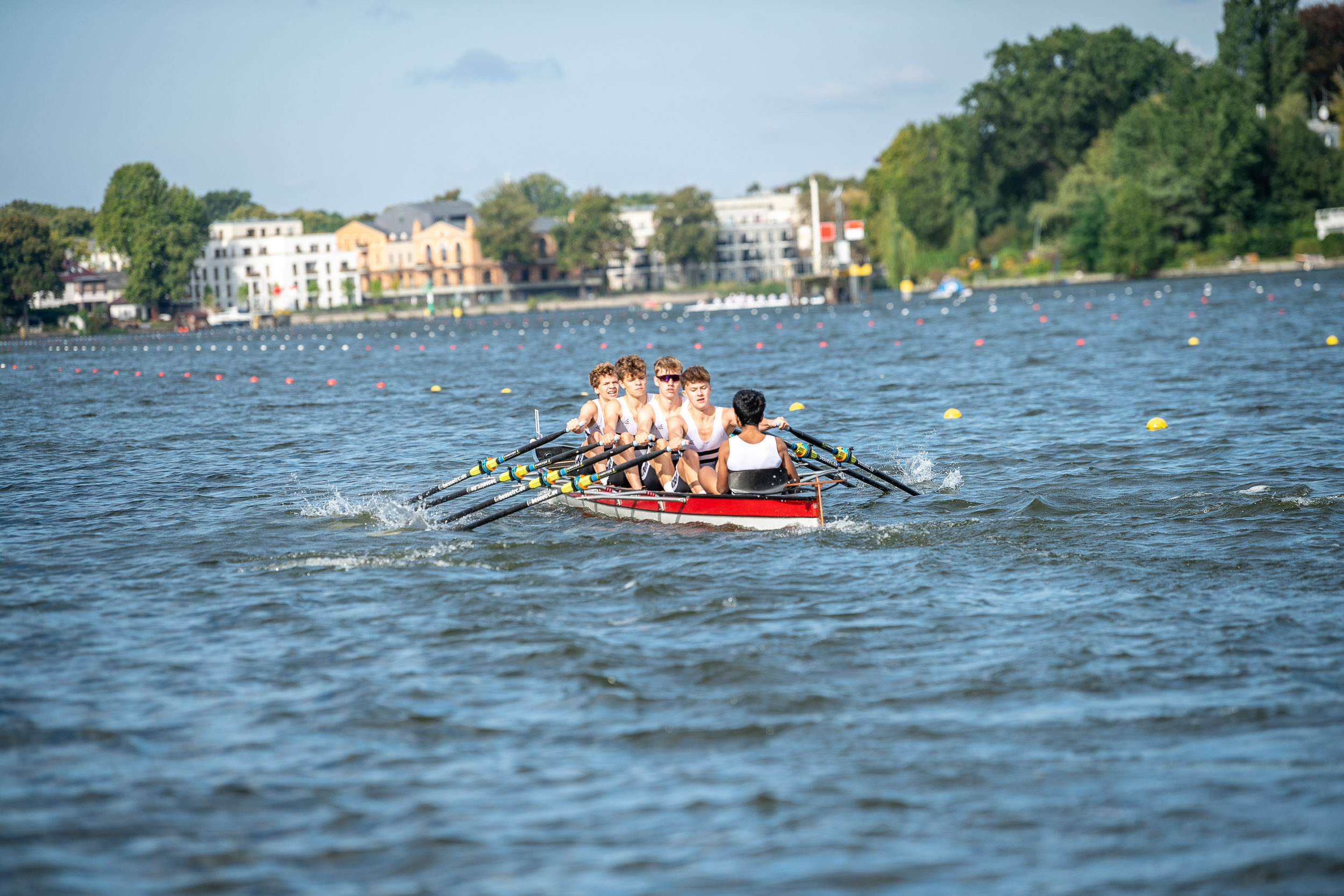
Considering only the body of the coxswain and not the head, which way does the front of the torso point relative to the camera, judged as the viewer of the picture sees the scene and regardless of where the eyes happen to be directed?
away from the camera

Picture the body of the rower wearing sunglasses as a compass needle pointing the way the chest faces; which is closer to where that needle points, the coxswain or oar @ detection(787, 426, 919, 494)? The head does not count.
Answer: the coxswain

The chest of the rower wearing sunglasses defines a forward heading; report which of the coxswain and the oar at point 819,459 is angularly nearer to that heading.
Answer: the coxswain

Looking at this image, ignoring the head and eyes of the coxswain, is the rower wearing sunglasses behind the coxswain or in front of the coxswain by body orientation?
in front

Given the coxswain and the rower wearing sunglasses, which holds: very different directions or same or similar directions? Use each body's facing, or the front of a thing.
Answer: very different directions

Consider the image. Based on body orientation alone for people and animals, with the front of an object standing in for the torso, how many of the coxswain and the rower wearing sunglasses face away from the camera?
1

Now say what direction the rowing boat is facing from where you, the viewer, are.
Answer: facing away from the viewer and to the left of the viewer

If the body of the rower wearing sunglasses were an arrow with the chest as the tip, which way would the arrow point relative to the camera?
toward the camera

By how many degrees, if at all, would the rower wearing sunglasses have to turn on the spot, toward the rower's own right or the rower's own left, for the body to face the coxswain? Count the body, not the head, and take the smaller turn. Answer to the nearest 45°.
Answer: approximately 45° to the rower's own left
